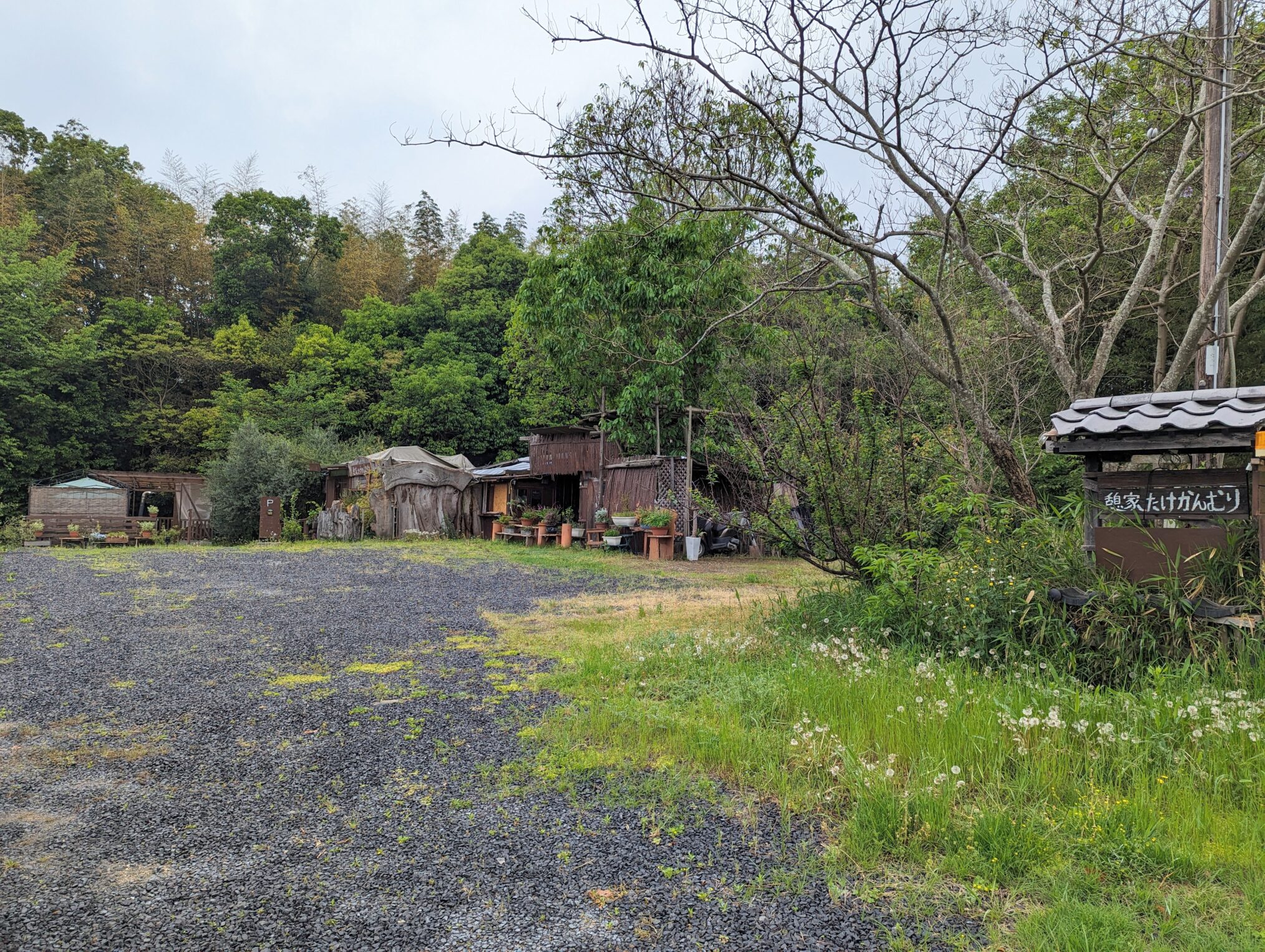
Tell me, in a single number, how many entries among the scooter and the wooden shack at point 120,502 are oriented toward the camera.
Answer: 1

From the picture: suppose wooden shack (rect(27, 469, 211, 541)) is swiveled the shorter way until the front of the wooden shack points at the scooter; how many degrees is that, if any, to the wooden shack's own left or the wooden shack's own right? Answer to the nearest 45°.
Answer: approximately 45° to the wooden shack's own left

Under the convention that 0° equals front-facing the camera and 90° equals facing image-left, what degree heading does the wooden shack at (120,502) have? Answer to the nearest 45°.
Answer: approximately 0°

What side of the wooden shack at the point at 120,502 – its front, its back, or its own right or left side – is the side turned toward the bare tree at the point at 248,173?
back

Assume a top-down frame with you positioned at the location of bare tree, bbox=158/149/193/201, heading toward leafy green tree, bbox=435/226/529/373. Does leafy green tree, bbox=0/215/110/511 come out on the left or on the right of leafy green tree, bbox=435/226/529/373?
right
